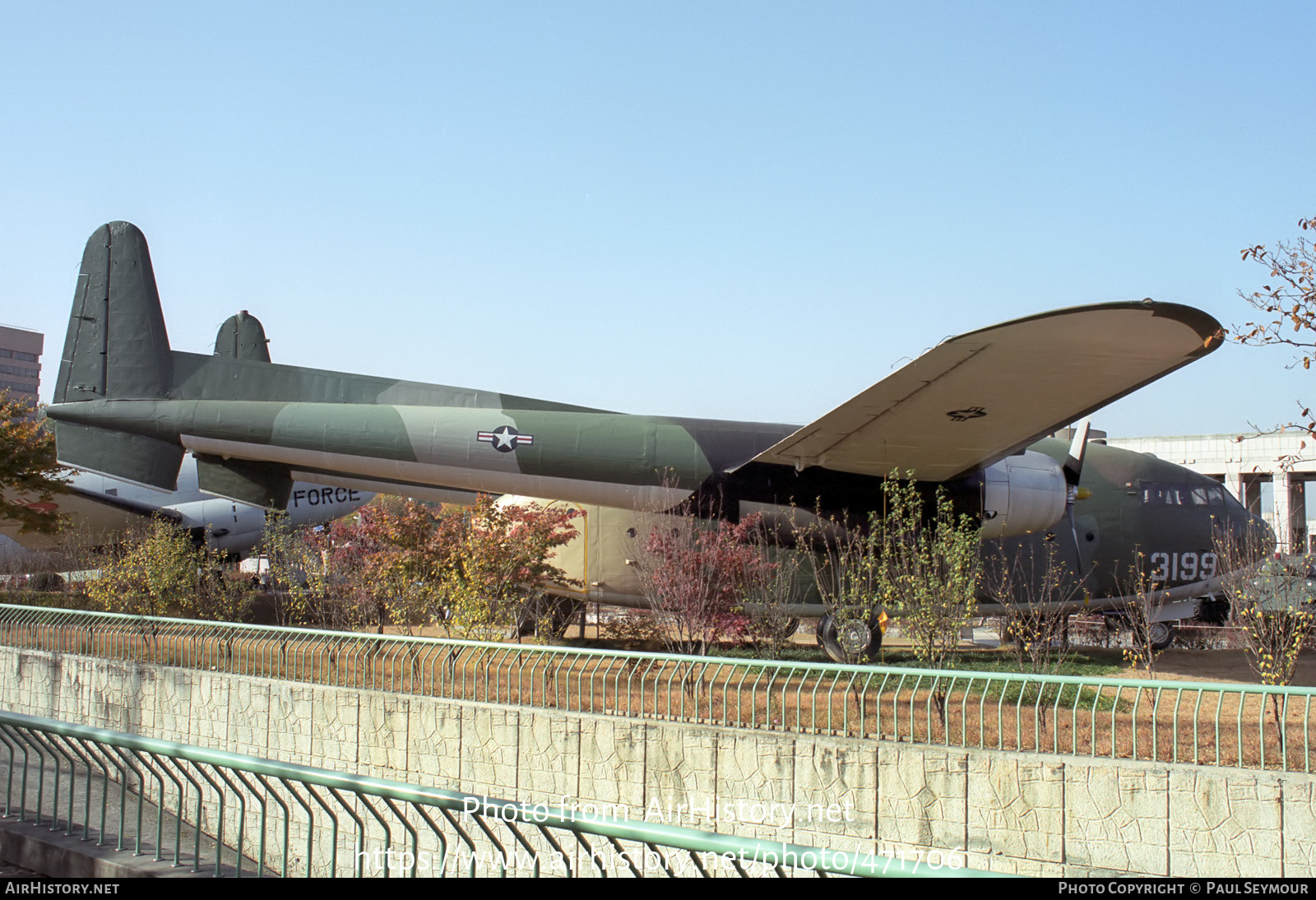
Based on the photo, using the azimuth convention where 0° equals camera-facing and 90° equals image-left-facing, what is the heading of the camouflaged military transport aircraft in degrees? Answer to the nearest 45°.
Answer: approximately 270°

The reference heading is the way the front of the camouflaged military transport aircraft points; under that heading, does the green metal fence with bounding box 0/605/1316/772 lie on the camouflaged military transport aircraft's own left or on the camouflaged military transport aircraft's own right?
on the camouflaged military transport aircraft's own right

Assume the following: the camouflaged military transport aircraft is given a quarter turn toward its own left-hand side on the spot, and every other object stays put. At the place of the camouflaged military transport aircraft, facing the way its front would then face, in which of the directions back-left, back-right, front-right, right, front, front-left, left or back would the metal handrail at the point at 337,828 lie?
back

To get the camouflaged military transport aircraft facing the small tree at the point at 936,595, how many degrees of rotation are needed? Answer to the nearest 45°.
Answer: approximately 45° to its right

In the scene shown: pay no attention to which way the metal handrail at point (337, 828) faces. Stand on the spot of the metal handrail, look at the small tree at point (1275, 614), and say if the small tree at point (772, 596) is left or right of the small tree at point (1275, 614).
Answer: left

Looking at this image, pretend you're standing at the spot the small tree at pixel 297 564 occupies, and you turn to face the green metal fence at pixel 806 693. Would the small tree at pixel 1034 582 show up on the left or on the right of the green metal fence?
left

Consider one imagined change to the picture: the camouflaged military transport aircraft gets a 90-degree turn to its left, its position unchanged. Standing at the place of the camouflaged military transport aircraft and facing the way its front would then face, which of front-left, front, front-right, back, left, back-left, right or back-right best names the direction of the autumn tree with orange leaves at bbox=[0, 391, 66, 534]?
front-left
